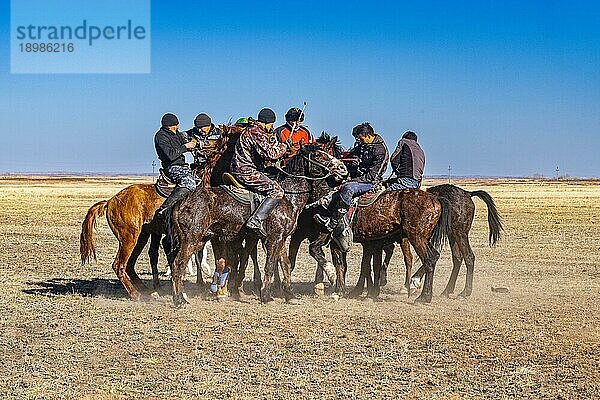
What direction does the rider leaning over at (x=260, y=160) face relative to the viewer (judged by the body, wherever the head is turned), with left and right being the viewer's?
facing to the right of the viewer

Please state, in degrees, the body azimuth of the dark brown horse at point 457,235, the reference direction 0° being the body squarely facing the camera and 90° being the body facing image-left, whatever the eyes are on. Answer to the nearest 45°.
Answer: approximately 90°

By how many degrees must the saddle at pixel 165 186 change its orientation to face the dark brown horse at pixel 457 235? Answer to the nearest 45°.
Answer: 0° — it already faces it

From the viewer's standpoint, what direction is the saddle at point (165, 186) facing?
to the viewer's right

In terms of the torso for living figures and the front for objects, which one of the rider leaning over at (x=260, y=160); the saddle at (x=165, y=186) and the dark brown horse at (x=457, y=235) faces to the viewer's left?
the dark brown horse

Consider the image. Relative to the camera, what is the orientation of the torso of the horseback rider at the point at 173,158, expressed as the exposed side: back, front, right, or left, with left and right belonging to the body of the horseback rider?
right

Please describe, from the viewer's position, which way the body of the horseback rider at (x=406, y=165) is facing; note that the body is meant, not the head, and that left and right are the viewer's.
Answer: facing away from the viewer and to the left of the viewer

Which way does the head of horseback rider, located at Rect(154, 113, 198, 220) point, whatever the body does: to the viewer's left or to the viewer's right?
to the viewer's right

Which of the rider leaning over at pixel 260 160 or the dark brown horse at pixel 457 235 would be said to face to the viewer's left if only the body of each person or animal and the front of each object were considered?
the dark brown horse
